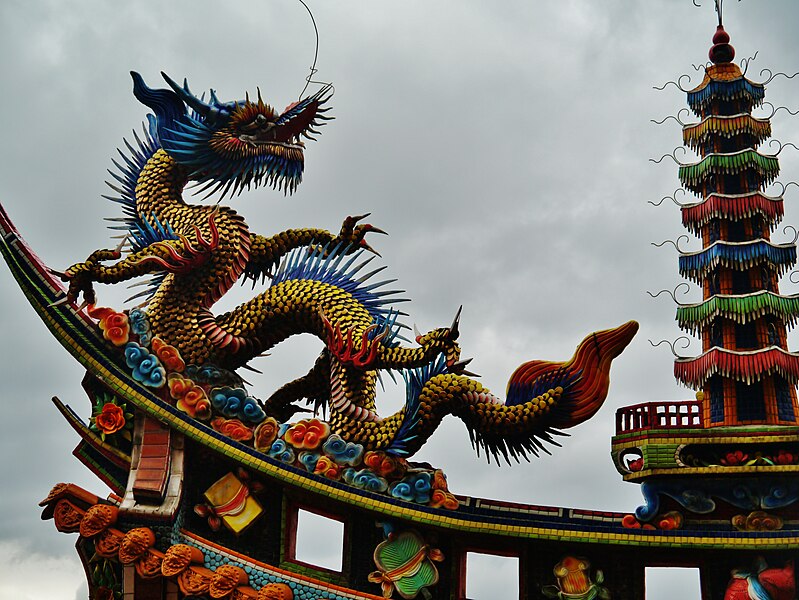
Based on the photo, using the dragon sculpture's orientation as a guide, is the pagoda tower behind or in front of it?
in front
